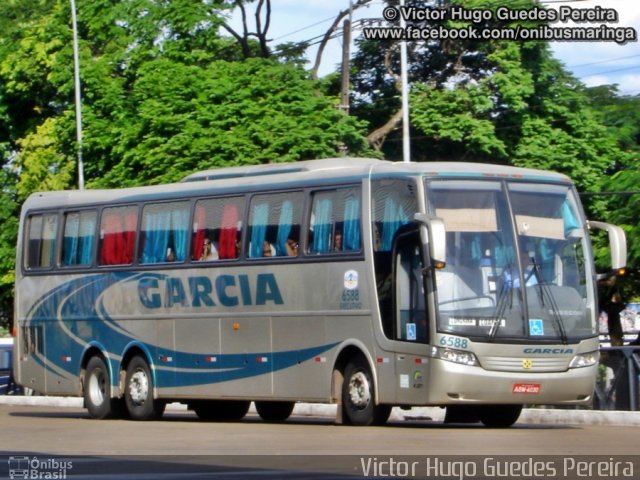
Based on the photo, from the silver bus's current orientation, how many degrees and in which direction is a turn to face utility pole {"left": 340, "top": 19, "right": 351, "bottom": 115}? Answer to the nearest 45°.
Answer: approximately 135° to its left

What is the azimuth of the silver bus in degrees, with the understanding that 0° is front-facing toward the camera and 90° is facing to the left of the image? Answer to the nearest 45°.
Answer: approximately 315°

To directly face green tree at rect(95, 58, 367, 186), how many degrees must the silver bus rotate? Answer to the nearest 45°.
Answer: approximately 135° to its left

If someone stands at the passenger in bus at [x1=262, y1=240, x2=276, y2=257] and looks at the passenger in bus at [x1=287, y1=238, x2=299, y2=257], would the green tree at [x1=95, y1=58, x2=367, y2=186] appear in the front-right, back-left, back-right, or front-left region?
back-left
